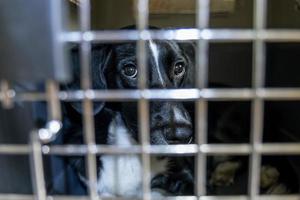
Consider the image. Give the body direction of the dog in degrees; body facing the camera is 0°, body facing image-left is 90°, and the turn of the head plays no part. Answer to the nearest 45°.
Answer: approximately 315°
